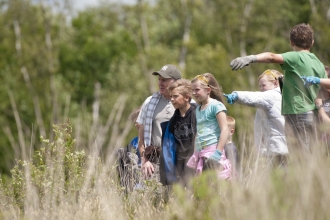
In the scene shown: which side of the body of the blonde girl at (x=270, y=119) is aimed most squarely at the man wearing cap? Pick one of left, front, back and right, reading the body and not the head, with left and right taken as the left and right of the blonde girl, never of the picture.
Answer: front

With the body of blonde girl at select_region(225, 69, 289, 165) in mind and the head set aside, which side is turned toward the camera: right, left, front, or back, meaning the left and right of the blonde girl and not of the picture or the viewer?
left

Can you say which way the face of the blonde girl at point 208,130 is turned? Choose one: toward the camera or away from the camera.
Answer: toward the camera

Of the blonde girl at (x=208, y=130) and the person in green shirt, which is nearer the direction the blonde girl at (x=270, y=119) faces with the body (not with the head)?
the blonde girl

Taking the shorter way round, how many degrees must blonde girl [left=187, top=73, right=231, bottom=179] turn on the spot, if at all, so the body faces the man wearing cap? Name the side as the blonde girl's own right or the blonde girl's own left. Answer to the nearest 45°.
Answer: approximately 90° to the blonde girl's own right

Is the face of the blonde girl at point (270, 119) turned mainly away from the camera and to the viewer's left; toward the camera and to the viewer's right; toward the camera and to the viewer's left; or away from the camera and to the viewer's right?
toward the camera and to the viewer's left

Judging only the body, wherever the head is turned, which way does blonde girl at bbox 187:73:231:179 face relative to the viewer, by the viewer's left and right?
facing the viewer and to the left of the viewer

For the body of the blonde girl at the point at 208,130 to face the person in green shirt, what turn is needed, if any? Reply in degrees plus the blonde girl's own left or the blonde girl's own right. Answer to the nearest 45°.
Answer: approximately 135° to the blonde girl's own left
